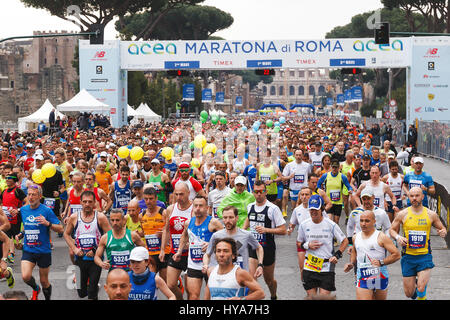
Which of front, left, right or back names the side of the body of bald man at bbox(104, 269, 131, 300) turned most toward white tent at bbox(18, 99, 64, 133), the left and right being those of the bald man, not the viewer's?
back

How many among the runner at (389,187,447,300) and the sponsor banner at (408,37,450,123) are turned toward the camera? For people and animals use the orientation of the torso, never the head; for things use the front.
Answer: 2

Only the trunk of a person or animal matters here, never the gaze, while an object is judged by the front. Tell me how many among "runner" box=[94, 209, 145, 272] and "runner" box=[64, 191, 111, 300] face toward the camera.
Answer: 2

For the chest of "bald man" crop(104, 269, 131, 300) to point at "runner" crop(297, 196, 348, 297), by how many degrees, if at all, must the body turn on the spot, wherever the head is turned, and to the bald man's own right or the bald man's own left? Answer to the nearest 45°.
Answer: approximately 135° to the bald man's own left

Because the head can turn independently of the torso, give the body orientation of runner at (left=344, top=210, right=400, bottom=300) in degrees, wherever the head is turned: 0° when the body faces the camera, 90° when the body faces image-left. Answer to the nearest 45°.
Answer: approximately 45°

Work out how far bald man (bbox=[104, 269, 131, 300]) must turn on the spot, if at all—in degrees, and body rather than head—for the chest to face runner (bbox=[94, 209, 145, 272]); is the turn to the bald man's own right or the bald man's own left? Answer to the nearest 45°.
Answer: approximately 180°

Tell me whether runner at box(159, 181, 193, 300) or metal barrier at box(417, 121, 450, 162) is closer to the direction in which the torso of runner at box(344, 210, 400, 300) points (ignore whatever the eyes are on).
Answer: the runner

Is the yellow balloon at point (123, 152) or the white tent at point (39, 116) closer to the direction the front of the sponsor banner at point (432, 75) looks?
the yellow balloon

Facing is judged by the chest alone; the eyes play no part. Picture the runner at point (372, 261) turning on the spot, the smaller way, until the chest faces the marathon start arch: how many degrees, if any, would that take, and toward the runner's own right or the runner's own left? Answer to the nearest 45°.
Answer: approximately 135° to the runner's own right

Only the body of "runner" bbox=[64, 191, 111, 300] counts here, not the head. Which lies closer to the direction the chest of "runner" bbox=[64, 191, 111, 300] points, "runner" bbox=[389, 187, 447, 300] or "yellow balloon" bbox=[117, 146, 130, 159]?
the runner
